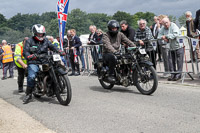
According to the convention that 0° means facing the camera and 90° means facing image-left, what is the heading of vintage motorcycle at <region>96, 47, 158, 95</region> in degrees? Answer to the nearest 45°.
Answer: approximately 315°

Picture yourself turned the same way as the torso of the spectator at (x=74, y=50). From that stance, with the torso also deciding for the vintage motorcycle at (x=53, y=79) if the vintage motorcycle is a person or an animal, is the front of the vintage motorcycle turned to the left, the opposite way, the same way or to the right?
to the left

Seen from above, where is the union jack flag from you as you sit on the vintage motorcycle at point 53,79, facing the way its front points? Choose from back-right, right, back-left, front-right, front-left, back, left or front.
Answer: back-left

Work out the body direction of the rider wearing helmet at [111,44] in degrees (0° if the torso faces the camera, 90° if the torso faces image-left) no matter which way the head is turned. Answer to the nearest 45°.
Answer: approximately 315°

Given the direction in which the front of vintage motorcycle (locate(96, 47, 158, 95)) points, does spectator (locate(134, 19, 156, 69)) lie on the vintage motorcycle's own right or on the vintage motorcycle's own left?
on the vintage motorcycle's own left

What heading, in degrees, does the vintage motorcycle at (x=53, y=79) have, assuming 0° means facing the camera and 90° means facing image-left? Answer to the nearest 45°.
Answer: approximately 315°

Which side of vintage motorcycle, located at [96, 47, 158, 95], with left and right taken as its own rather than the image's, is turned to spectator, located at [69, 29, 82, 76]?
back

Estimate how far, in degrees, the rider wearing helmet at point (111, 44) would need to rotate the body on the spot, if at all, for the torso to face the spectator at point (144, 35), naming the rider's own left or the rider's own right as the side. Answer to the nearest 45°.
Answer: approximately 90° to the rider's own left

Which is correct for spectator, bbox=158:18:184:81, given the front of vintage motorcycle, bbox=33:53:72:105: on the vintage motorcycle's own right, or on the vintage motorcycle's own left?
on the vintage motorcycle's own left

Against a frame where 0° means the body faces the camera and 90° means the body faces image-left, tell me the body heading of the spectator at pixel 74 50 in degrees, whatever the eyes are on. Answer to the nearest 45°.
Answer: approximately 45°

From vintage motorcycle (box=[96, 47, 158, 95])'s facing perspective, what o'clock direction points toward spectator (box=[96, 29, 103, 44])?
The spectator is roughly at 7 o'clock from the vintage motorcycle.
